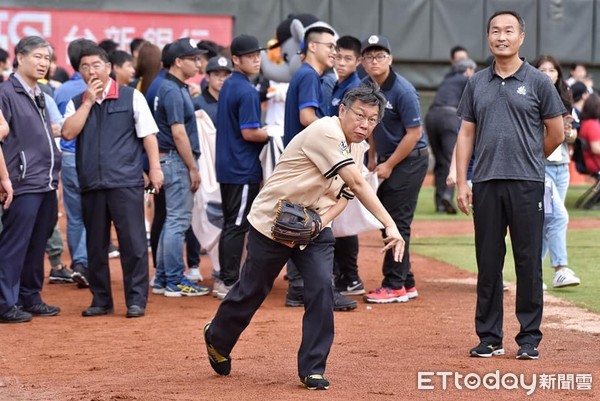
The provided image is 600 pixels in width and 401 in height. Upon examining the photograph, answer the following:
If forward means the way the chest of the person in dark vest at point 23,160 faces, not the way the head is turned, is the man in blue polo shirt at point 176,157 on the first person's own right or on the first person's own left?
on the first person's own left

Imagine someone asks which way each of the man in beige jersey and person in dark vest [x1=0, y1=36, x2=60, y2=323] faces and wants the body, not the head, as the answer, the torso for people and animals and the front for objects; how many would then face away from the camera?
0

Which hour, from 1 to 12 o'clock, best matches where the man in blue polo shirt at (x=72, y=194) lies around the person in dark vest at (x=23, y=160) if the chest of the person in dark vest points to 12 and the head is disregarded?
The man in blue polo shirt is roughly at 8 o'clock from the person in dark vest.

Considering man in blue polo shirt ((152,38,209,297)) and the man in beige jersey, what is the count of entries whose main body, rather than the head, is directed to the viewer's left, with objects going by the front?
0

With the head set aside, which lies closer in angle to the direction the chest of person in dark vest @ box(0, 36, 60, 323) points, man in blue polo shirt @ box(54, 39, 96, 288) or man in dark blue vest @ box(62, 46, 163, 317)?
the man in dark blue vest

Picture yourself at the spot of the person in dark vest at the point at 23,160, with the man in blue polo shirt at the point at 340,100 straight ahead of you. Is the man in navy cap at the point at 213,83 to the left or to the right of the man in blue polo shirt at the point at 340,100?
left

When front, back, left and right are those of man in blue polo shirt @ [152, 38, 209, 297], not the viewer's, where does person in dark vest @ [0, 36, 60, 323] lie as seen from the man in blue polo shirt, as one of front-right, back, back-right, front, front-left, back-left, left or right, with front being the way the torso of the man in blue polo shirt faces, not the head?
back-right
